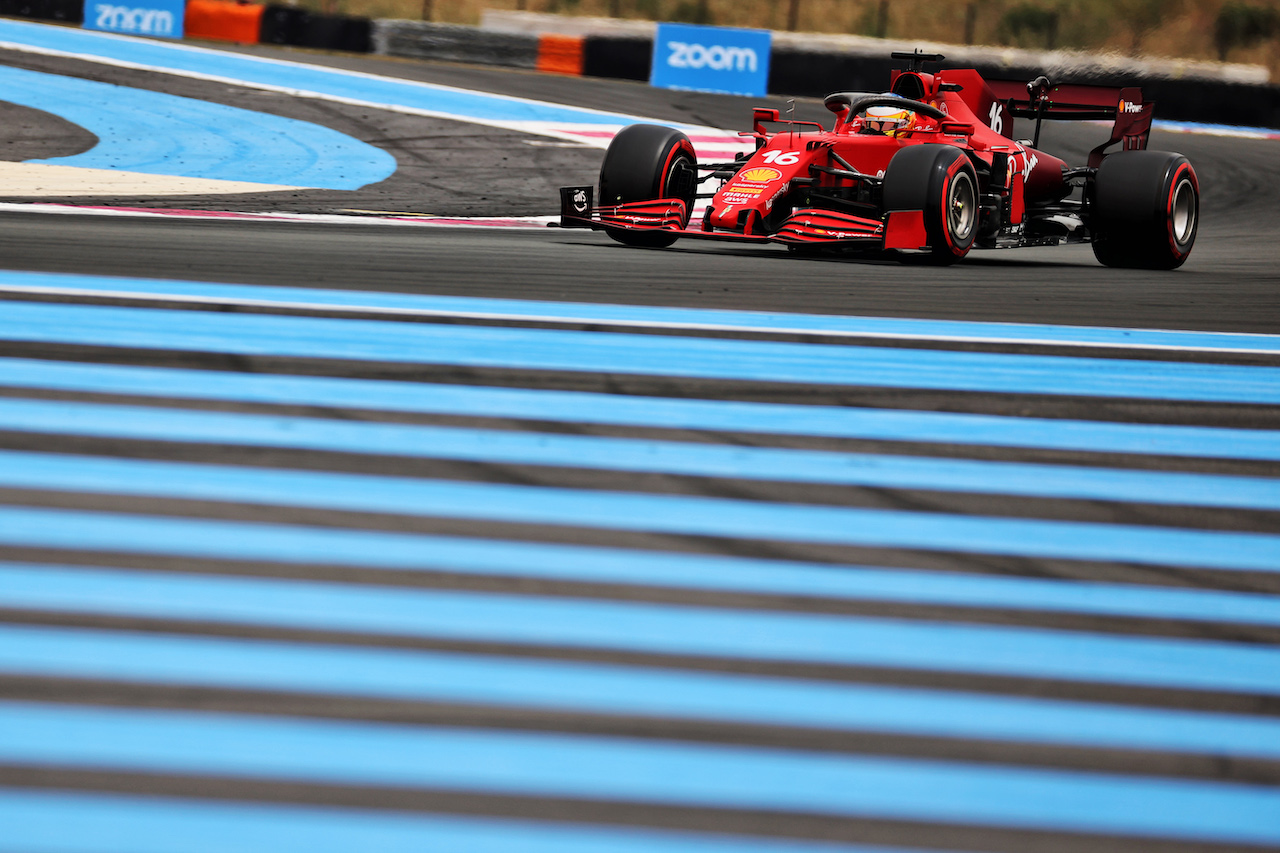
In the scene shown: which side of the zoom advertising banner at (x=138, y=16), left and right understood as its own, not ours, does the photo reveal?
front

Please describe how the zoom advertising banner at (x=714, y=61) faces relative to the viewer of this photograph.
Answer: facing the viewer

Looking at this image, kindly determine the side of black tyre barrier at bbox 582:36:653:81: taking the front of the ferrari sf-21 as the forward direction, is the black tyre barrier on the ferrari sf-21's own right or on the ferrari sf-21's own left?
on the ferrari sf-21's own right

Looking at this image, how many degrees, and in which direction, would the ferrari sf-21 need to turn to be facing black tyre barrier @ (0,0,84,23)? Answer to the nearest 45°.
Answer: approximately 90° to its right

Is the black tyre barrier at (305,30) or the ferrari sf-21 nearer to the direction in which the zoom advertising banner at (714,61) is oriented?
the ferrari sf-21

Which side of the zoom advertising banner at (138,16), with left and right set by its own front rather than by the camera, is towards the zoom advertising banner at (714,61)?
left

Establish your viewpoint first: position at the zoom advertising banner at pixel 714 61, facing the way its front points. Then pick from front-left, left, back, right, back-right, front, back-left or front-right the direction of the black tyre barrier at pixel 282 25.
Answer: right

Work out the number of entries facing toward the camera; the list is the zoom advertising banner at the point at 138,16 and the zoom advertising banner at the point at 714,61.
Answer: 2

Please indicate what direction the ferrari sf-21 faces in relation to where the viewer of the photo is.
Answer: facing the viewer and to the left of the viewer

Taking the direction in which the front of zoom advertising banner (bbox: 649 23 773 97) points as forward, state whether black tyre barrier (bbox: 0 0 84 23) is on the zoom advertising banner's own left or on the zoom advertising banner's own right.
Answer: on the zoom advertising banner's own right

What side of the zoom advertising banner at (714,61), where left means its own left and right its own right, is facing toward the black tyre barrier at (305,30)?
right

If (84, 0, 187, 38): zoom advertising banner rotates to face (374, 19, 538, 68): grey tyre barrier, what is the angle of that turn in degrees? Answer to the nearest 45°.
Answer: approximately 90° to its left

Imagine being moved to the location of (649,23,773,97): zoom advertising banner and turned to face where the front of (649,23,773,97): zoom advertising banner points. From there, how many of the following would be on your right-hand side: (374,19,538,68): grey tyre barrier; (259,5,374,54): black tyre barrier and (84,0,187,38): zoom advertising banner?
3

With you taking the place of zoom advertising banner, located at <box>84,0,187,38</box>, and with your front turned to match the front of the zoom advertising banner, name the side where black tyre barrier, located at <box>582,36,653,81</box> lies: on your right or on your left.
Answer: on your left
